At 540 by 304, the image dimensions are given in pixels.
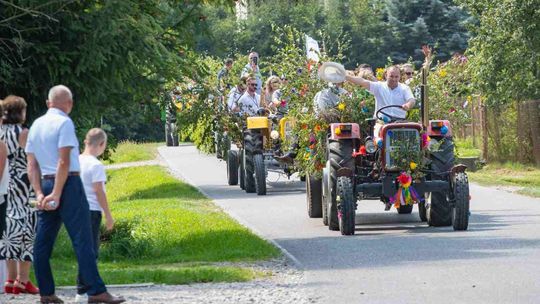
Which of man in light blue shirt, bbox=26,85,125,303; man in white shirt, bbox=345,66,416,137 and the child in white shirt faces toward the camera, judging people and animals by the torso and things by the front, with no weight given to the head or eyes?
man in white shirt, bbox=345,66,416,137

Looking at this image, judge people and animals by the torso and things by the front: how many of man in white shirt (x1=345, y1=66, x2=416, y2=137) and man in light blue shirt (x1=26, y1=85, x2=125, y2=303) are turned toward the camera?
1

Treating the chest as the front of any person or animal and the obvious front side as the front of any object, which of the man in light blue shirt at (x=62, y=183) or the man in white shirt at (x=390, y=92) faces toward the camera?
the man in white shirt at (x=390, y=92)

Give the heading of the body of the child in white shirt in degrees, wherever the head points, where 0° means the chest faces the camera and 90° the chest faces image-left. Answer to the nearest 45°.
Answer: approximately 225°

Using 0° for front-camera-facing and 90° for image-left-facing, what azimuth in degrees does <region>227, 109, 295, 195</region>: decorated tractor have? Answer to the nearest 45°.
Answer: approximately 315°

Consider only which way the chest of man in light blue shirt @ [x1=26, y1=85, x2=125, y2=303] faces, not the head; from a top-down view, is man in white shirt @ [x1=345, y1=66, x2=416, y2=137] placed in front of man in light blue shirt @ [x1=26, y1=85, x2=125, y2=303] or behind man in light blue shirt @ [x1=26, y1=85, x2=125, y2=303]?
in front

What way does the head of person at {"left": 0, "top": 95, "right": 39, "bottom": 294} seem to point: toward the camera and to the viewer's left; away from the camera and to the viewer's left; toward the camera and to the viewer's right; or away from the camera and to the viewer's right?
away from the camera and to the viewer's right

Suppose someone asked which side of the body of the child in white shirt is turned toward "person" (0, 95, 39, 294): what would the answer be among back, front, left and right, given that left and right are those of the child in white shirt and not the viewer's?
left

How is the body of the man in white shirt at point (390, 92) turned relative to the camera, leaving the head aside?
toward the camera

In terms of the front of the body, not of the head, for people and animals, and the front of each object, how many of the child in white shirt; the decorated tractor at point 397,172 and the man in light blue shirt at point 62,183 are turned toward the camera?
1

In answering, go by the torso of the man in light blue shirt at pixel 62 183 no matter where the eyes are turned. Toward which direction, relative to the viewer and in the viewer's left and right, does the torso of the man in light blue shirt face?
facing away from the viewer and to the right of the viewer

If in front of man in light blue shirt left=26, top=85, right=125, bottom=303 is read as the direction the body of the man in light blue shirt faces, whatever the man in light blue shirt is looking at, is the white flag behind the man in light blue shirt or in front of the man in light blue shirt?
in front
